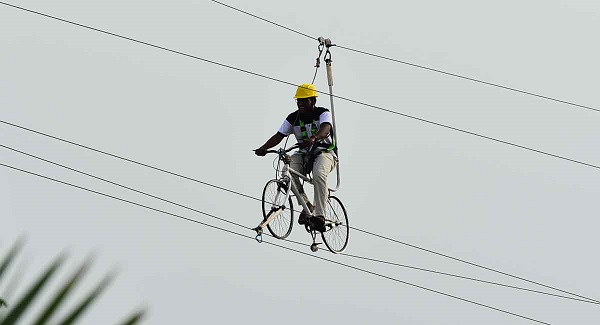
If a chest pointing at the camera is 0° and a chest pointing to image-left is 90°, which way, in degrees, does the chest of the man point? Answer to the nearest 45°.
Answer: approximately 45°

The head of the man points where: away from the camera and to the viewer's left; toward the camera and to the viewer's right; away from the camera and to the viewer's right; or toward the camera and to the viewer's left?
toward the camera and to the viewer's left

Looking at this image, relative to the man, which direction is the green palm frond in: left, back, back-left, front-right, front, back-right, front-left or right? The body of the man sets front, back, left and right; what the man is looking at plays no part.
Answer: front-left
